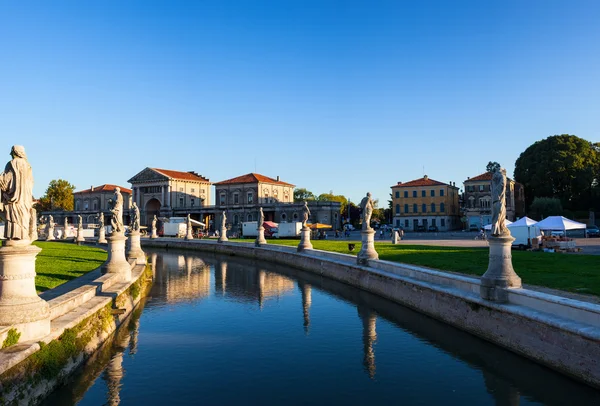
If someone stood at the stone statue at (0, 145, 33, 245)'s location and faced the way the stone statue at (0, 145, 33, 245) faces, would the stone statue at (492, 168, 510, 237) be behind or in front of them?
behind

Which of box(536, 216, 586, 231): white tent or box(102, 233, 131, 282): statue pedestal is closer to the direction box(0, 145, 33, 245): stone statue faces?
the statue pedestal

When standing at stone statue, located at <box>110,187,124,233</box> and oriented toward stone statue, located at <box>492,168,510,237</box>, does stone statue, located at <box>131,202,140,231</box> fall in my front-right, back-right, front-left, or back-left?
back-left
